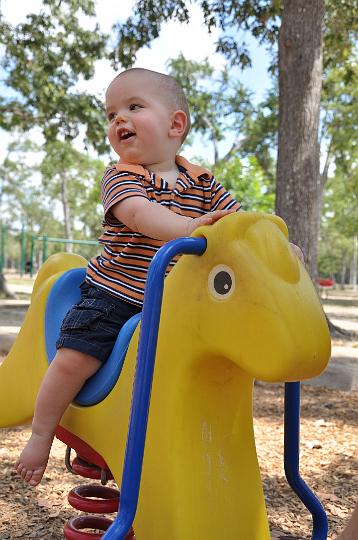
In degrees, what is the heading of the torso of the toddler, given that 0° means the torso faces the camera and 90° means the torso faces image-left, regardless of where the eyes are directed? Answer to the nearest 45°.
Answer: approximately 315°

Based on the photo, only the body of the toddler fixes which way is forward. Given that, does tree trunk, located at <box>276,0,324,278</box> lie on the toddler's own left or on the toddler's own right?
on the toddler's own left

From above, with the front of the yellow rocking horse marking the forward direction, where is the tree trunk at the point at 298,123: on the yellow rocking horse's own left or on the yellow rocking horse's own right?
on the yellow rocking horse's own left
